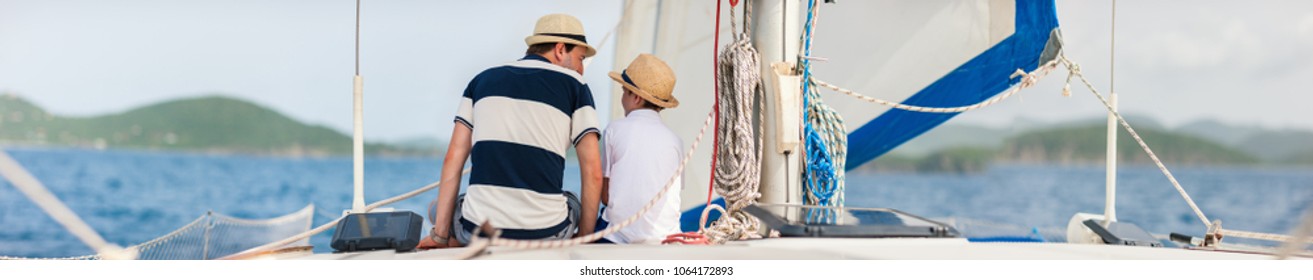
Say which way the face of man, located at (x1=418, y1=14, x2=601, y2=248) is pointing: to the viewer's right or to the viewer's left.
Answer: to the viewer's right

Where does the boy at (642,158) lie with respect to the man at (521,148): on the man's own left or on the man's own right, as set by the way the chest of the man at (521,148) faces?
on the man's own right

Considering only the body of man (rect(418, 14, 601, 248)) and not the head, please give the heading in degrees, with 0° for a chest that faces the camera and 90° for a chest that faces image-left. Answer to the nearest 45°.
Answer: approximately 180°

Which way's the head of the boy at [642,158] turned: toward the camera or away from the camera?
away from the camera

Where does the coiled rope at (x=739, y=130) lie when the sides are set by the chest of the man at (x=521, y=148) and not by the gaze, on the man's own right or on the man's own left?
on the man's own right
